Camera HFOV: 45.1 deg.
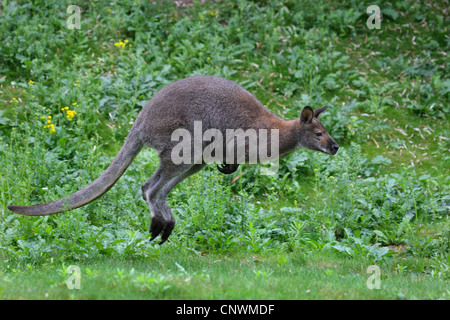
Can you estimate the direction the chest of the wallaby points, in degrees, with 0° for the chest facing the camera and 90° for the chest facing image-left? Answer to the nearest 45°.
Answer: approximately 270°

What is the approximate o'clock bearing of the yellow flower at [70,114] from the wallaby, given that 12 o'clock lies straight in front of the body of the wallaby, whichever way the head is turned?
The yellow flower is roughly at 8 o'clock from the wallaby.
